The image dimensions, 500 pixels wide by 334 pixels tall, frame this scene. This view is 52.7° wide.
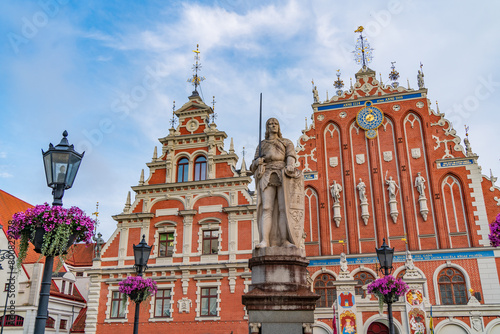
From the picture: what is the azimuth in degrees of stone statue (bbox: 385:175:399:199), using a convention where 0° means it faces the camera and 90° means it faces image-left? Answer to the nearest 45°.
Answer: approximately 0°

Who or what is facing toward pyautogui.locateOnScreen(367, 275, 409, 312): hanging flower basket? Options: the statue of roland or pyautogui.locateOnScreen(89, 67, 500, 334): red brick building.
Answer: the red brick building

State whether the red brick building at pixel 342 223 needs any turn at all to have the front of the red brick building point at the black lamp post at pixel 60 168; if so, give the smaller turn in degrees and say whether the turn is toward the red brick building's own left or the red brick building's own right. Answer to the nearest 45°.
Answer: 0° — it already faces it

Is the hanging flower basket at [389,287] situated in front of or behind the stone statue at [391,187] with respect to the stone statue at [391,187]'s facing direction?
in front

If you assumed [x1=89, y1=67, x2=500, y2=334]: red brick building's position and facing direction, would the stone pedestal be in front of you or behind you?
in front

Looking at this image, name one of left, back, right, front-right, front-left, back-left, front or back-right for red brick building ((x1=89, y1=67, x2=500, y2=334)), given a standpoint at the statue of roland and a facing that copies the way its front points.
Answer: back

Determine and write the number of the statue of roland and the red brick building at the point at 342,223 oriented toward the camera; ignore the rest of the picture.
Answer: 2

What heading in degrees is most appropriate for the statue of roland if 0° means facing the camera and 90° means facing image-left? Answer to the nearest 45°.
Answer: approximately 0°

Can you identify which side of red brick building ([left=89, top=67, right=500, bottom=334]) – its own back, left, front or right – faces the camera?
front

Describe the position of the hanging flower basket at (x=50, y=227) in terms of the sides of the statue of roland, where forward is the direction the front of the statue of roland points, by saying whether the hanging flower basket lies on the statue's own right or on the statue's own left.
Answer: on the statue's own right
